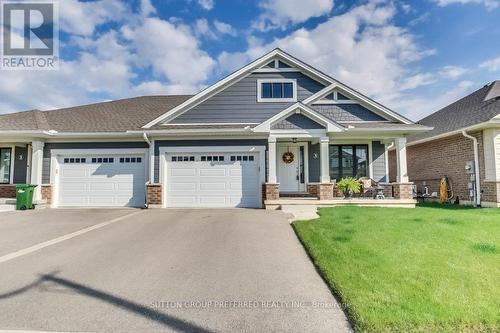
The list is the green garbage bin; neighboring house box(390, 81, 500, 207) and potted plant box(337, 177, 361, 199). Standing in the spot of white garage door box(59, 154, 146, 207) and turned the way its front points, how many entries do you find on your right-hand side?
1

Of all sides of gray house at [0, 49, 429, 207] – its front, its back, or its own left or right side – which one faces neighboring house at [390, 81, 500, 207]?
left

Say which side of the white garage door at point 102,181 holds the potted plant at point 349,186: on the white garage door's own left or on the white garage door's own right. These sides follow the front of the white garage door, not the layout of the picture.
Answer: on the white garage door's own left

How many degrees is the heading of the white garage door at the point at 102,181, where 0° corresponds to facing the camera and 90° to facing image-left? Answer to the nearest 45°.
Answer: approximately 0°

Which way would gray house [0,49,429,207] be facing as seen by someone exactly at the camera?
facing the viewer

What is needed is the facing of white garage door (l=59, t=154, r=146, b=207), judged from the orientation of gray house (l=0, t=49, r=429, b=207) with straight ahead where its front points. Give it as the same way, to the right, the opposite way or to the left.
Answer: the same way
